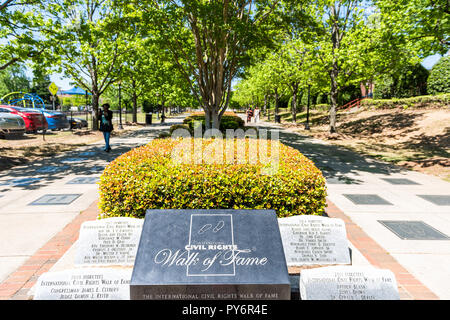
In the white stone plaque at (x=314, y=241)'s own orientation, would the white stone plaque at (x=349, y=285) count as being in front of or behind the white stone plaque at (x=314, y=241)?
in front

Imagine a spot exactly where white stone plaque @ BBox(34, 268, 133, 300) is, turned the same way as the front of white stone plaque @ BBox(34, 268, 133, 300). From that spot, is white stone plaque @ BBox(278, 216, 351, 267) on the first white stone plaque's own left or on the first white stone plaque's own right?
on the first white stone plaque's own left

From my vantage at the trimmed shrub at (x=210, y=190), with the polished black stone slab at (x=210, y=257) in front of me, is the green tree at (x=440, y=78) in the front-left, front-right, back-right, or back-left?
back-left

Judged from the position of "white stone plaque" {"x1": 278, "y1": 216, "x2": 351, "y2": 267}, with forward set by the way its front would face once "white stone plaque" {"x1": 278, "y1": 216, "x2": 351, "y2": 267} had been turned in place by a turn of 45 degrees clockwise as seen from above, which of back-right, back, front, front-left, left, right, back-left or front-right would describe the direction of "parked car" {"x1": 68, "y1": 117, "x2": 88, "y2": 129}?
right

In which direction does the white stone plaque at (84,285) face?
toward the camera

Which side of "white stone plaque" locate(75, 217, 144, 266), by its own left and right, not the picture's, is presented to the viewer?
front

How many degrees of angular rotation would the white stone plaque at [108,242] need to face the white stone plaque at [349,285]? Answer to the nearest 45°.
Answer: approximately 45° to its left

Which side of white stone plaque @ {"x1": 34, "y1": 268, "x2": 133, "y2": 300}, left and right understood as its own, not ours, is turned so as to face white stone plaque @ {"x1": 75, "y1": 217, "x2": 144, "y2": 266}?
back

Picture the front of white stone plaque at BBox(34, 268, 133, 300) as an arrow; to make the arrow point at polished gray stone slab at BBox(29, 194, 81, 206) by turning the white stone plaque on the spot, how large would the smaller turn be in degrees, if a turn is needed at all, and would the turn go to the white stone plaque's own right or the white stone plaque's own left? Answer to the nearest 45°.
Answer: approximately 180°

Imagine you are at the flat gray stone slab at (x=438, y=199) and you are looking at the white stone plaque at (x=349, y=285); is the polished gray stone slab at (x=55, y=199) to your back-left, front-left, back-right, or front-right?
front-right

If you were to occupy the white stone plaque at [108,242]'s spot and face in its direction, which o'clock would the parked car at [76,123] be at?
The parked car is roughly at 6 o'clock from the white stone plaque.

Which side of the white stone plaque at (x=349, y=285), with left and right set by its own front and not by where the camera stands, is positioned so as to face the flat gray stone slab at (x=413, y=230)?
back

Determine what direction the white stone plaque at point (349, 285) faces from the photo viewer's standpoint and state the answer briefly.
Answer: facing the viewer
